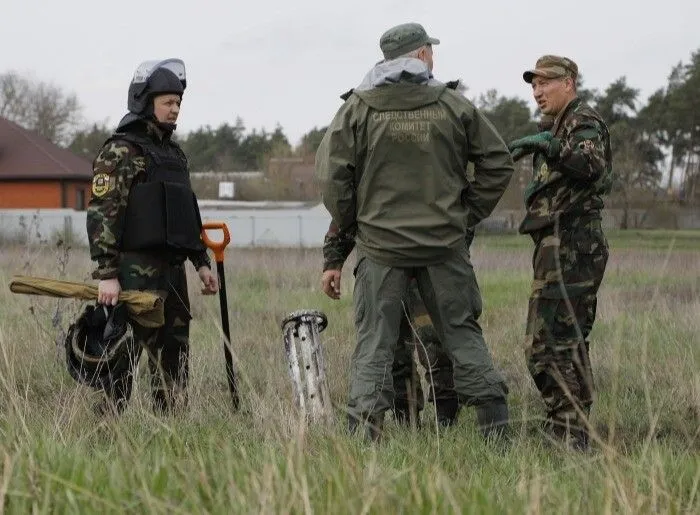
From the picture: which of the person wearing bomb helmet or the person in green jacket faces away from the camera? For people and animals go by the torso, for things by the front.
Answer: the person in green jacket

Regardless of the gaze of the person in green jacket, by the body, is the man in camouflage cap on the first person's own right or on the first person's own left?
on the first person's own right

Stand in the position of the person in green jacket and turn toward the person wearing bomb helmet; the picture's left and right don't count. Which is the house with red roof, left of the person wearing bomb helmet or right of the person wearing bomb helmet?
right

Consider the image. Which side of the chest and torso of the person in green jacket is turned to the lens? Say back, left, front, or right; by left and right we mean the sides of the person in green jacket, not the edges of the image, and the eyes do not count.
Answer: back

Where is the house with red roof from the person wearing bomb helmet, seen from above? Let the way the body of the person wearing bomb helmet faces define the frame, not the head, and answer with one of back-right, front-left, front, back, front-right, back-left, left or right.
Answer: back-left

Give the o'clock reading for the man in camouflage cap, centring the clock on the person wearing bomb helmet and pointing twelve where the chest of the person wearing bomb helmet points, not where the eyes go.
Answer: The man in camouflage cap is roughly at 11 o'clock from the person wearing bomb helmet.

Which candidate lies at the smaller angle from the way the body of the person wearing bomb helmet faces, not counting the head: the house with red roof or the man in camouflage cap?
the man in camouflage cap

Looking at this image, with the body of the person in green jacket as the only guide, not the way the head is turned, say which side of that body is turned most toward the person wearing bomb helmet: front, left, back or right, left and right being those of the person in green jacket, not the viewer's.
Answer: left

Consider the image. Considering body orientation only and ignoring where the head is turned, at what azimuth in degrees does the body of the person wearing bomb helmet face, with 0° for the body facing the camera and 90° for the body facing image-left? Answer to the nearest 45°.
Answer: approximately 315°

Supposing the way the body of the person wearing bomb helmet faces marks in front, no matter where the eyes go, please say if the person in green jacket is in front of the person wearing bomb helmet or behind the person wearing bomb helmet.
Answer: in front

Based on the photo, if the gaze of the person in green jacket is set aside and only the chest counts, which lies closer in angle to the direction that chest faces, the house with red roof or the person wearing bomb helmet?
the house with red roof

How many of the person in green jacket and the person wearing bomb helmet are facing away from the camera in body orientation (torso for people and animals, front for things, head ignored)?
1

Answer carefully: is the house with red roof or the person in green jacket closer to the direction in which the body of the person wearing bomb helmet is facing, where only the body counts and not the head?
the person in green jacket
